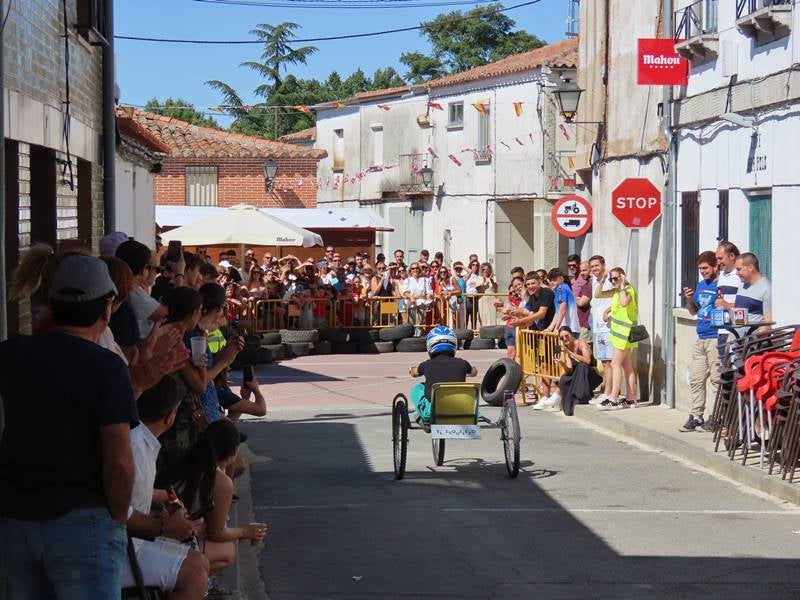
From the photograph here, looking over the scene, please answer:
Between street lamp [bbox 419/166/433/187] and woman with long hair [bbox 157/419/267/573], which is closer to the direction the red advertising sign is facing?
the woman with long hair

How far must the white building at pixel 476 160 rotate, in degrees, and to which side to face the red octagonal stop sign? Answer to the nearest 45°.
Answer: approximately 45° to its left

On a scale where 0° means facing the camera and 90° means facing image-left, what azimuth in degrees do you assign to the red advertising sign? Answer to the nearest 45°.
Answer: approximately 0°

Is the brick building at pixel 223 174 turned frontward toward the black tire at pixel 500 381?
yes

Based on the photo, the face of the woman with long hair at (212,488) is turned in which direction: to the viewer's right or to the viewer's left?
to the viewer's right
